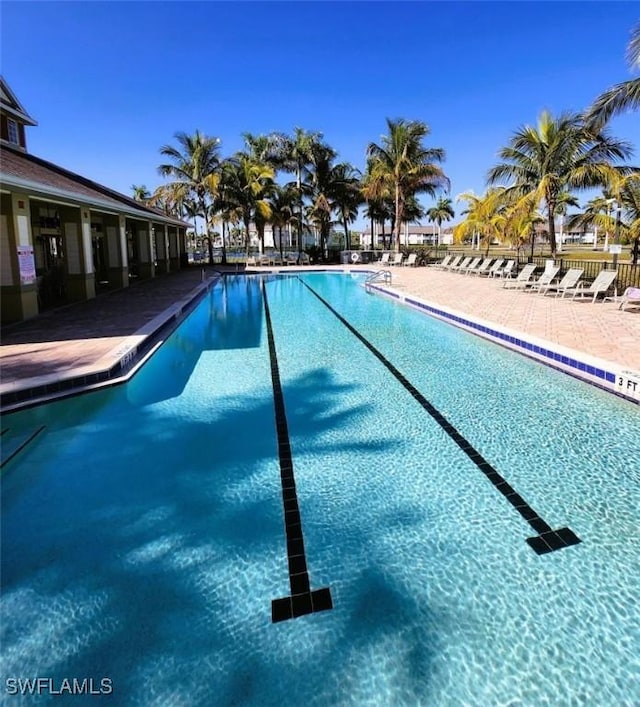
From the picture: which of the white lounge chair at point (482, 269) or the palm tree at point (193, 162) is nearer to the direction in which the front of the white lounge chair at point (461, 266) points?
the palm tree

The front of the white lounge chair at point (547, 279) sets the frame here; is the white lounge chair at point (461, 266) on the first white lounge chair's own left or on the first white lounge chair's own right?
on the first white lounge chair's own right

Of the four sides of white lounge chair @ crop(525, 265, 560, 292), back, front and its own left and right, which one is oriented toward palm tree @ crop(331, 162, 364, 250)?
right

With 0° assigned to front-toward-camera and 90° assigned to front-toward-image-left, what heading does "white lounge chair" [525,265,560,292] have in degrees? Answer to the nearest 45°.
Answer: approximately 45°

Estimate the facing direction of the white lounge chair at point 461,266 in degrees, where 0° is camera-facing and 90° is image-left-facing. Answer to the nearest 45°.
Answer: approximately 90°

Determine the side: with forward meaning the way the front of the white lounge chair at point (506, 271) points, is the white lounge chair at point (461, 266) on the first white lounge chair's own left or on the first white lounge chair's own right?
on the first white lounge chair's own right

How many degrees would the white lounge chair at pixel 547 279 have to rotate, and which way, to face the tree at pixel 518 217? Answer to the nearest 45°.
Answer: approximately 135° to its right
